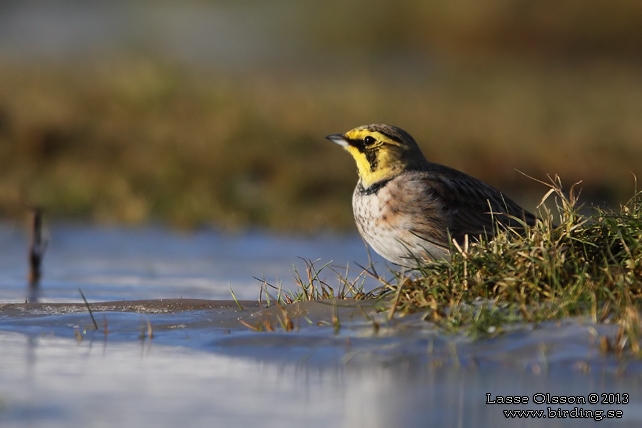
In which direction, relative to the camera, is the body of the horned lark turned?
to the viewer's left

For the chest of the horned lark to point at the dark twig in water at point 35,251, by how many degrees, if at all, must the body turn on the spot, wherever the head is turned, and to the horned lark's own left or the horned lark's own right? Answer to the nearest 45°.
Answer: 0° — it already faces it
